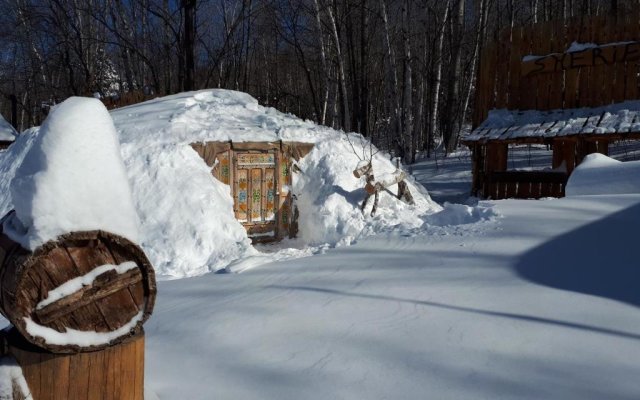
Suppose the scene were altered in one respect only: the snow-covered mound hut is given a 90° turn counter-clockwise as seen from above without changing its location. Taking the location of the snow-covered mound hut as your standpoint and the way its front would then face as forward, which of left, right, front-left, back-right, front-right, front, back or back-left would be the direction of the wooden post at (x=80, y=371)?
right

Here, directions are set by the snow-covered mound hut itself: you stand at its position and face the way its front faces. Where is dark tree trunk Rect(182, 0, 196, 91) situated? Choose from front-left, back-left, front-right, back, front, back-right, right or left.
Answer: back

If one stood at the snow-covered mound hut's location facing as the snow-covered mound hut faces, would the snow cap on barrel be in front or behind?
in front

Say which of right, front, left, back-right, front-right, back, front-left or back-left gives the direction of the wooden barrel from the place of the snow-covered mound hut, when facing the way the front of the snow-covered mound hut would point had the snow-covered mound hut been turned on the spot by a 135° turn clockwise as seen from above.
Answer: back-left

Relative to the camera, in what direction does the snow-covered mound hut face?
facing the viewer
